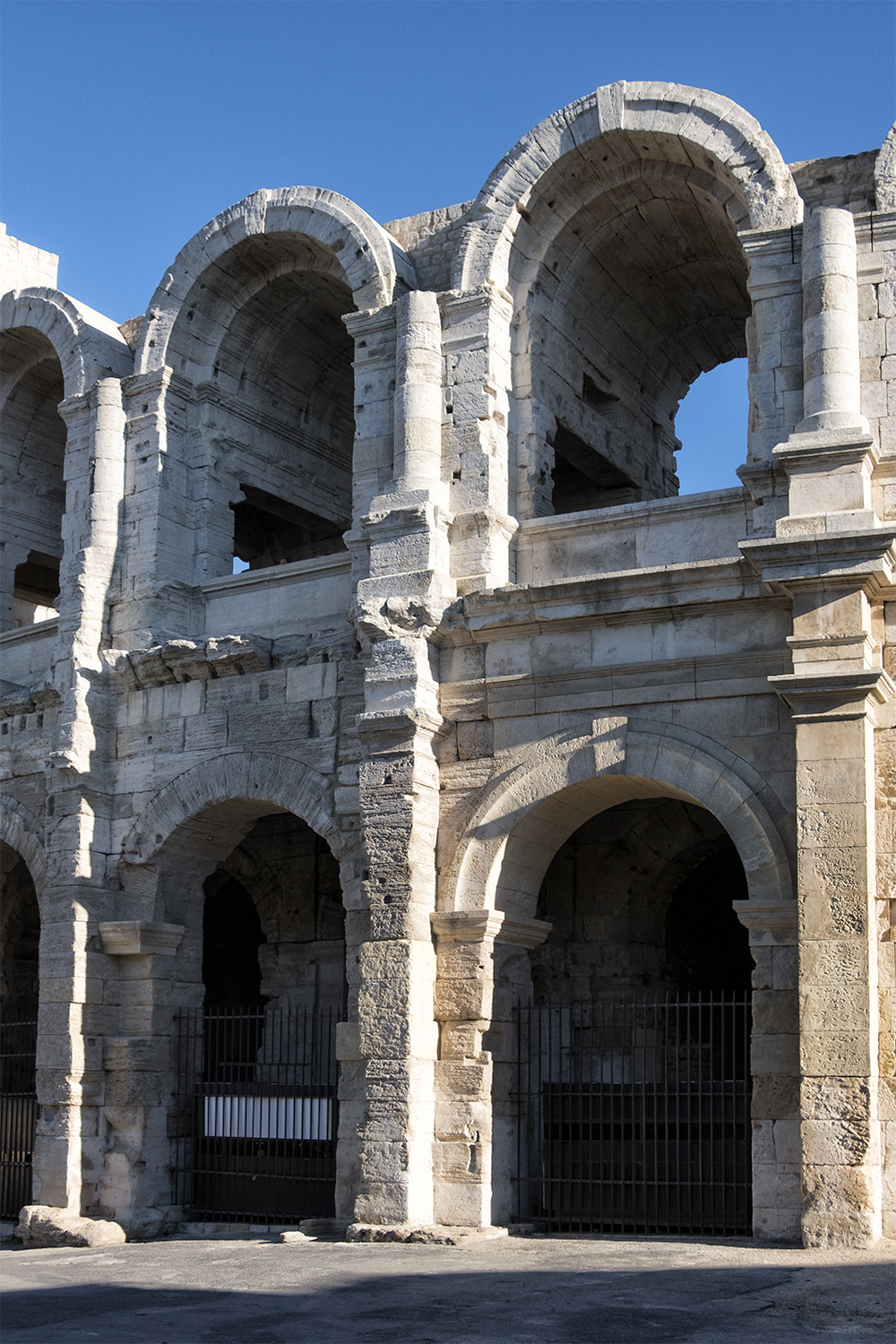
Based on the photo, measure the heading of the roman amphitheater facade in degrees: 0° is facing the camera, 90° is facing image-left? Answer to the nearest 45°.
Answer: approximately 45°
